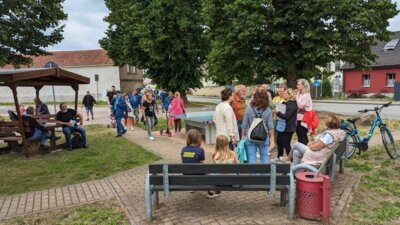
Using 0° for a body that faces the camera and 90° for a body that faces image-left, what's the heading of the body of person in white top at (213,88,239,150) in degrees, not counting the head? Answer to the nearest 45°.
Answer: approximately 225°

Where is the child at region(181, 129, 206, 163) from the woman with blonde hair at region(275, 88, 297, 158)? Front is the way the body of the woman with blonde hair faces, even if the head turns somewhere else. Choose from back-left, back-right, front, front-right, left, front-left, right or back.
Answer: front-left

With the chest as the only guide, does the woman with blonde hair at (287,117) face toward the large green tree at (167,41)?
no

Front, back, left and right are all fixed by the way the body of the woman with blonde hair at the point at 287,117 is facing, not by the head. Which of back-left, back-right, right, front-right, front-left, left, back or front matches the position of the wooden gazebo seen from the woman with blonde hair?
front

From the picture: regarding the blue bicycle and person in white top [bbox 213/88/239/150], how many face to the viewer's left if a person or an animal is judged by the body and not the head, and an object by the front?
0

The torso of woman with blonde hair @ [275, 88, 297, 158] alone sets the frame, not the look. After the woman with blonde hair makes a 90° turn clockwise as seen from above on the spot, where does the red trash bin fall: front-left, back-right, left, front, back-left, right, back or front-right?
back

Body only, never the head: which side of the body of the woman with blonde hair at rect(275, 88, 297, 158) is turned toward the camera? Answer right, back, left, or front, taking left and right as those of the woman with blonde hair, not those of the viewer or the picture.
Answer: left

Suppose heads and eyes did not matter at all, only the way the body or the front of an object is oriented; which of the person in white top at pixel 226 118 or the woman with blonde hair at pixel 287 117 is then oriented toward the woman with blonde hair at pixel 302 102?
the person in white top

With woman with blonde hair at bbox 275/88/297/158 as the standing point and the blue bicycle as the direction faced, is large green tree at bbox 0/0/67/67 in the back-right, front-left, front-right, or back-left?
back-left

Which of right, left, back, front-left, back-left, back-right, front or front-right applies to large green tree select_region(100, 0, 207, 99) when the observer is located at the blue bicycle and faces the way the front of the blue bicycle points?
back

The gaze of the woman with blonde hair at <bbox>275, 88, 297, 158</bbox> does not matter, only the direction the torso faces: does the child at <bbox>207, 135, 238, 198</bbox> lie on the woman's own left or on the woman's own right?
on the woman's own left
